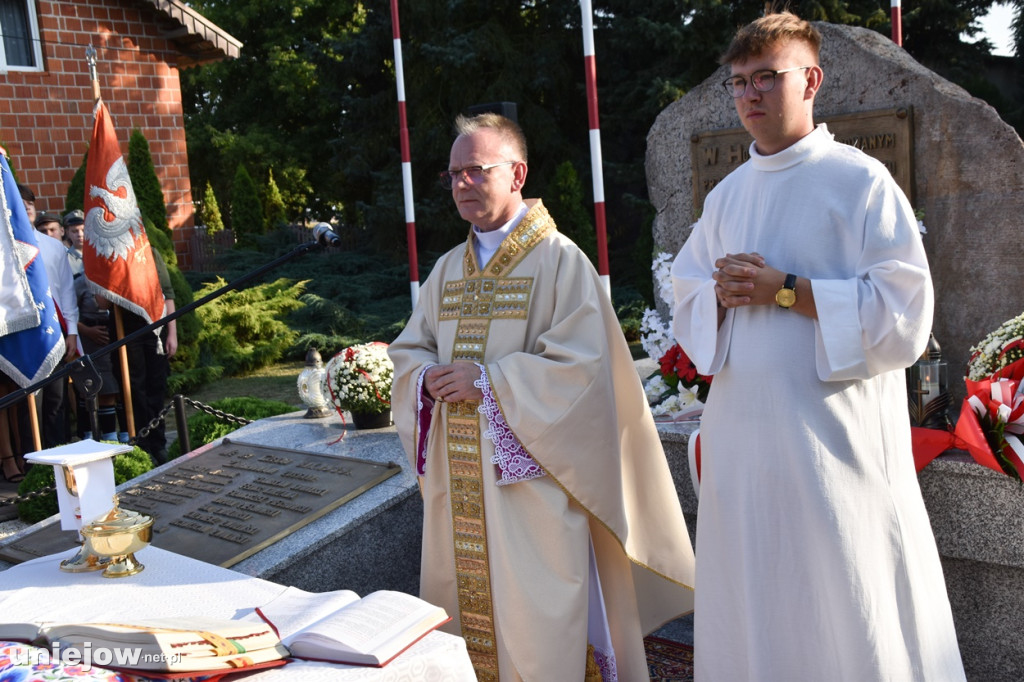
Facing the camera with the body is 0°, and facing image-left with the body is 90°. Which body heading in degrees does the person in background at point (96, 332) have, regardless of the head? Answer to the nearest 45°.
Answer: approximately 315°

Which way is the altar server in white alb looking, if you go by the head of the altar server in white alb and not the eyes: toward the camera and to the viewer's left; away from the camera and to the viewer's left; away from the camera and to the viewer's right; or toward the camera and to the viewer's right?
toward the camera and to the viewer's left

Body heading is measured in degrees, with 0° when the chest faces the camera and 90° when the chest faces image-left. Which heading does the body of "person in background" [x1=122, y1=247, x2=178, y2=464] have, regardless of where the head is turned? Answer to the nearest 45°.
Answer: approximately 315°

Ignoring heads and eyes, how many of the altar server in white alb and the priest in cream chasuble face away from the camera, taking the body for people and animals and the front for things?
0

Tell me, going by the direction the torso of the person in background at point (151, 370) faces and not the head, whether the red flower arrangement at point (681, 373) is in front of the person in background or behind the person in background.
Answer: in front

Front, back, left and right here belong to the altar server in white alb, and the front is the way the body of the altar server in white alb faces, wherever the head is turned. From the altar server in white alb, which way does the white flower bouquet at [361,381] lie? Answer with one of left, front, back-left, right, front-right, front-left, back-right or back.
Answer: right

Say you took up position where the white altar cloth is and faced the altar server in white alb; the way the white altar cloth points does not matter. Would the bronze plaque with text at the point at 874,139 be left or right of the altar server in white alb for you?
left

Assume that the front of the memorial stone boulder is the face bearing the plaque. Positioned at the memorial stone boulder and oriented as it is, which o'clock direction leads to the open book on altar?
The open book on altar is roughly at 1 o'clock from the memorial stone boulder.

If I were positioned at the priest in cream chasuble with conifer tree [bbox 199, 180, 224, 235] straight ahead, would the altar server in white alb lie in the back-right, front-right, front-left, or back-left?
back-right

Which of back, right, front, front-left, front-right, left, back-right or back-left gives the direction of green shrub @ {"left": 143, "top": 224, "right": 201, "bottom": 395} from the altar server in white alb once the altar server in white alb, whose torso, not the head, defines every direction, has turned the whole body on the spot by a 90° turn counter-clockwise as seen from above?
back

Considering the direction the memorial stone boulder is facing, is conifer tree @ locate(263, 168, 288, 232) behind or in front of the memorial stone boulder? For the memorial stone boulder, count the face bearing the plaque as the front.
behind
